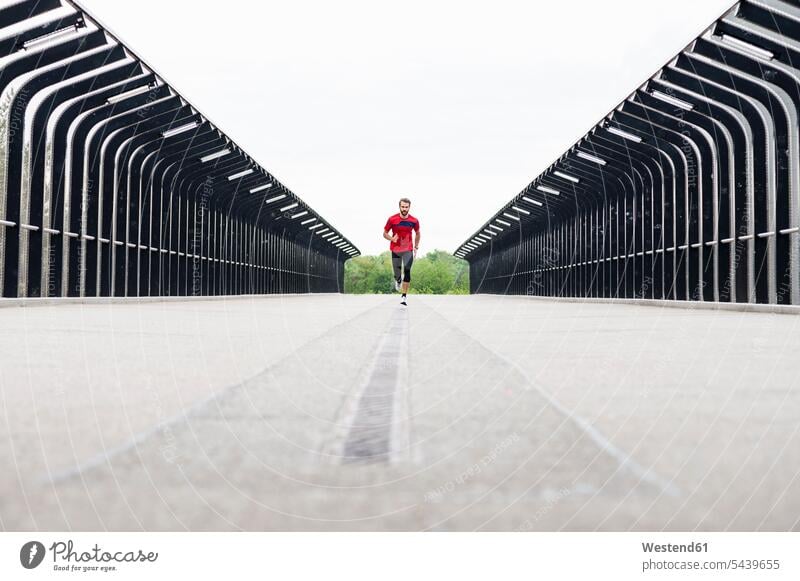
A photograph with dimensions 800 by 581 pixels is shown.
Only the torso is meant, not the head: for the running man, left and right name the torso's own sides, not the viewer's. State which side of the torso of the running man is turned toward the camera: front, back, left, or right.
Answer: front
